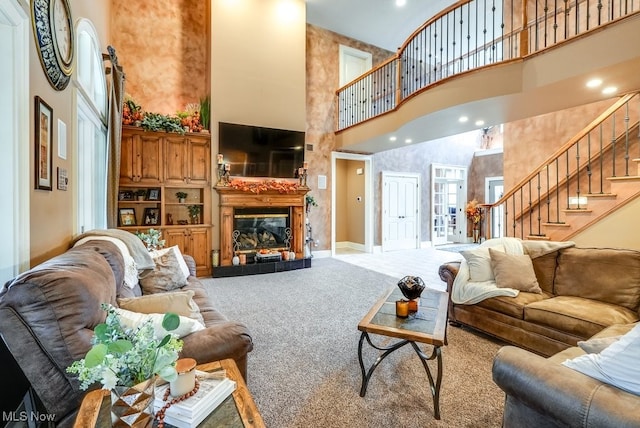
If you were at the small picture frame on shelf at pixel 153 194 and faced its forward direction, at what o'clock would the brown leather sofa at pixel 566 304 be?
The brown leather sofa is roughly at 11 o'clock from the small picture frame on shelf.

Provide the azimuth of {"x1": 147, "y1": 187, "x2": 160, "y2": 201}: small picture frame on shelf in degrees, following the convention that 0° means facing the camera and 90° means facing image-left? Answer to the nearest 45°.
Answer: approximately 0°

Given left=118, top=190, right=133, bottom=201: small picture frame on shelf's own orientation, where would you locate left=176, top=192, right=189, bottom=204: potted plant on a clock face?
The potted plant is roughly at 9 o'clock from the small picture frame on shelf.

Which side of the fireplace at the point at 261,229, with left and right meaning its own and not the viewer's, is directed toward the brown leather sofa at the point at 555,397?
front

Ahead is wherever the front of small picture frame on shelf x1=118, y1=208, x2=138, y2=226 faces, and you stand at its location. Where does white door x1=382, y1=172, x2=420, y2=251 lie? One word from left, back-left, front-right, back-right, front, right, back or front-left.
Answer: left

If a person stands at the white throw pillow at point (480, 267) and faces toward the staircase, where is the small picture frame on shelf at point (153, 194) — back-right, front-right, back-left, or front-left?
back-left

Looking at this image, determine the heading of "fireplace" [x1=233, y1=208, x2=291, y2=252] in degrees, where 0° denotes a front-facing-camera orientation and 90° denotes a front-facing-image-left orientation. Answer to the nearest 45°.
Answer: approximately 0°

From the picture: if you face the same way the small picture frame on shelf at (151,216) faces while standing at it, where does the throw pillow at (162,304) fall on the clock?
The throw pillow is roughly at 12 o'clock from the small picture frame on shelf.

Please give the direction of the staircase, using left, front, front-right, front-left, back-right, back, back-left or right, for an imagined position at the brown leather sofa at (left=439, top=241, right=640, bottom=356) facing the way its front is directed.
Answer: back-right

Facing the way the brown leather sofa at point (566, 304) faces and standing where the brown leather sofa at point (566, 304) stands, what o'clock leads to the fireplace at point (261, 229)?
The fireplace is roughly at 2 o'clock from the brown leather sofa.

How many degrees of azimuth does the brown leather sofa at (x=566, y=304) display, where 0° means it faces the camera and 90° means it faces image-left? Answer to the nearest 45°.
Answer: approximately 45°

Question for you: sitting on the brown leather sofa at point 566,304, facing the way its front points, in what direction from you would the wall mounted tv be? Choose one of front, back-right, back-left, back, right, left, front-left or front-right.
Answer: front-right
